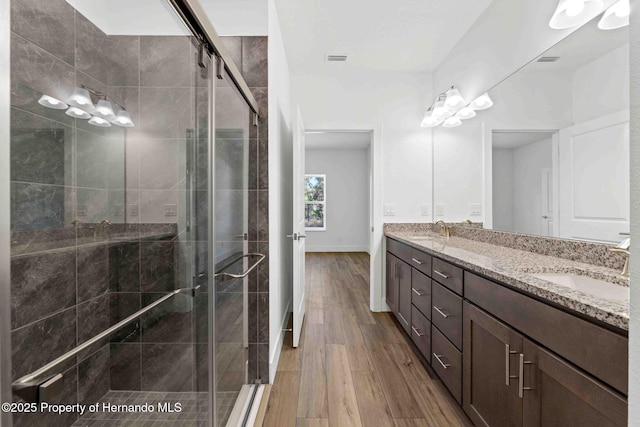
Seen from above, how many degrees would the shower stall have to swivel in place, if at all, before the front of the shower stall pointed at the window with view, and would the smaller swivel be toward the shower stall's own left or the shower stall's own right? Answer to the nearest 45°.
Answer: approximately 90° to the shower stall's own left

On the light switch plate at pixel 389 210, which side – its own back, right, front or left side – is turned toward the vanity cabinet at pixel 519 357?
front

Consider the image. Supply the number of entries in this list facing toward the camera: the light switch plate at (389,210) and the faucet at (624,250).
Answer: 1

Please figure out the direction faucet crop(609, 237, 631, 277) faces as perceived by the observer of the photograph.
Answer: facing to the left of the viewer

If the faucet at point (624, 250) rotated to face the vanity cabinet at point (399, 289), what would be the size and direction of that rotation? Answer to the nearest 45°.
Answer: approximately 45° to its right

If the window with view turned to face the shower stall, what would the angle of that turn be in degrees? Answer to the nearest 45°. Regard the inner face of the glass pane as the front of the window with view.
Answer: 0° — it already faces it

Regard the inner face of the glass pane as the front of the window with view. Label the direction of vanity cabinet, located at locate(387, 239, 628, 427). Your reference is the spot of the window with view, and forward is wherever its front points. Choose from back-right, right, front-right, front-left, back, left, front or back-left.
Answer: front

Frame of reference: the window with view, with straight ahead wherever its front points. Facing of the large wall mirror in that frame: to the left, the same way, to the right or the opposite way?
to the right

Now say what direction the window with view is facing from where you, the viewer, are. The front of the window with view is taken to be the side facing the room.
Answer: facing the viewer

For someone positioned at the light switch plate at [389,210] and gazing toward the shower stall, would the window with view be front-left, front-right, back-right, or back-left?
back-right

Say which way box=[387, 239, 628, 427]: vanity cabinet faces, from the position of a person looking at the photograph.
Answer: facing the viewer and to the left of the viewer

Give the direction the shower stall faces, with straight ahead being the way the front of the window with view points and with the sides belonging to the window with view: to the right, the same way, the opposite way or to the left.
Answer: to the left

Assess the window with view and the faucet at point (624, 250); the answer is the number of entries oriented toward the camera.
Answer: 1

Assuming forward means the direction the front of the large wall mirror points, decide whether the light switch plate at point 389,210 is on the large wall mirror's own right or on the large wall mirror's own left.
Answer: on the large wall mirror's own right

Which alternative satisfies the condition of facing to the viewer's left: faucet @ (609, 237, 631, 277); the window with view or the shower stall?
the faucet
